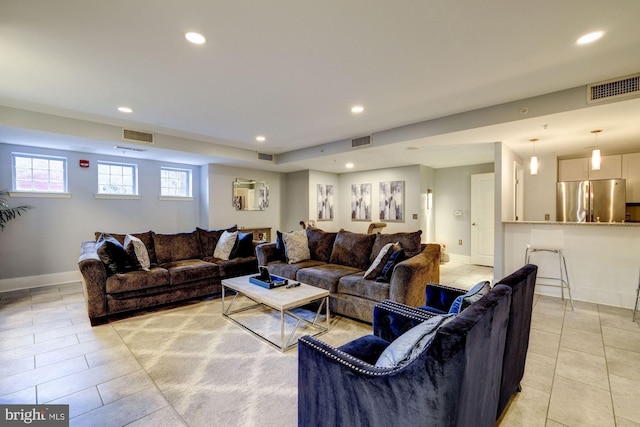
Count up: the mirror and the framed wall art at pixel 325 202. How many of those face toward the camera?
2

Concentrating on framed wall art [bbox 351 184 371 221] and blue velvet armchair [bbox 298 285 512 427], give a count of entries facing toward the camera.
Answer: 1

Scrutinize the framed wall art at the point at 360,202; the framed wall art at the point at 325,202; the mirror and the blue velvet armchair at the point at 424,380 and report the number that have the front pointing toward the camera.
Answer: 3

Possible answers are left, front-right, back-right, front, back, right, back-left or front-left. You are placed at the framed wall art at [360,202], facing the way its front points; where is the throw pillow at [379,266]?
front

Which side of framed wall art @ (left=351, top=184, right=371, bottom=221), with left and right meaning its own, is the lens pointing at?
front

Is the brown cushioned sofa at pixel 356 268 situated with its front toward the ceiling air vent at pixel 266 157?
no

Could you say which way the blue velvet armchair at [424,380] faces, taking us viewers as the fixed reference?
facing away from the viewer and to the left of the viewer

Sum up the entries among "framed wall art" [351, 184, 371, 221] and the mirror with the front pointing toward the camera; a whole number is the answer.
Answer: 2

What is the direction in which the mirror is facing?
toward the camera

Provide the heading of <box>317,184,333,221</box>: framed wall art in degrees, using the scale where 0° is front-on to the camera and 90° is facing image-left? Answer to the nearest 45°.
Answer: approximately 0°

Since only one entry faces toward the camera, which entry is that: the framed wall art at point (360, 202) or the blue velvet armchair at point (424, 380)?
the framed wall art

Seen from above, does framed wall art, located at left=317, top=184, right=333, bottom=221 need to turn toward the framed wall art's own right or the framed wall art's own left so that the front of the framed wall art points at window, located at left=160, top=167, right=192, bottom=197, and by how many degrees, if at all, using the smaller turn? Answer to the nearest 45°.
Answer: approximately 45° to the framed wall art's own right

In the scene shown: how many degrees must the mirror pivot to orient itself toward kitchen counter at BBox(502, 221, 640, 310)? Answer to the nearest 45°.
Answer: approximately 45° to its left

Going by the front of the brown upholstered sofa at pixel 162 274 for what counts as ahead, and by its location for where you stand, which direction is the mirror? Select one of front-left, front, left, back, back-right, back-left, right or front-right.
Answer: left

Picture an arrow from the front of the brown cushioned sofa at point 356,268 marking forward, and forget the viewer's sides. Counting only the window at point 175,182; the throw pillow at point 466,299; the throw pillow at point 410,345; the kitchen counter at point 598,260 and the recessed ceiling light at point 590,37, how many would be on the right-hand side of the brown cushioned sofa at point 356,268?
1
